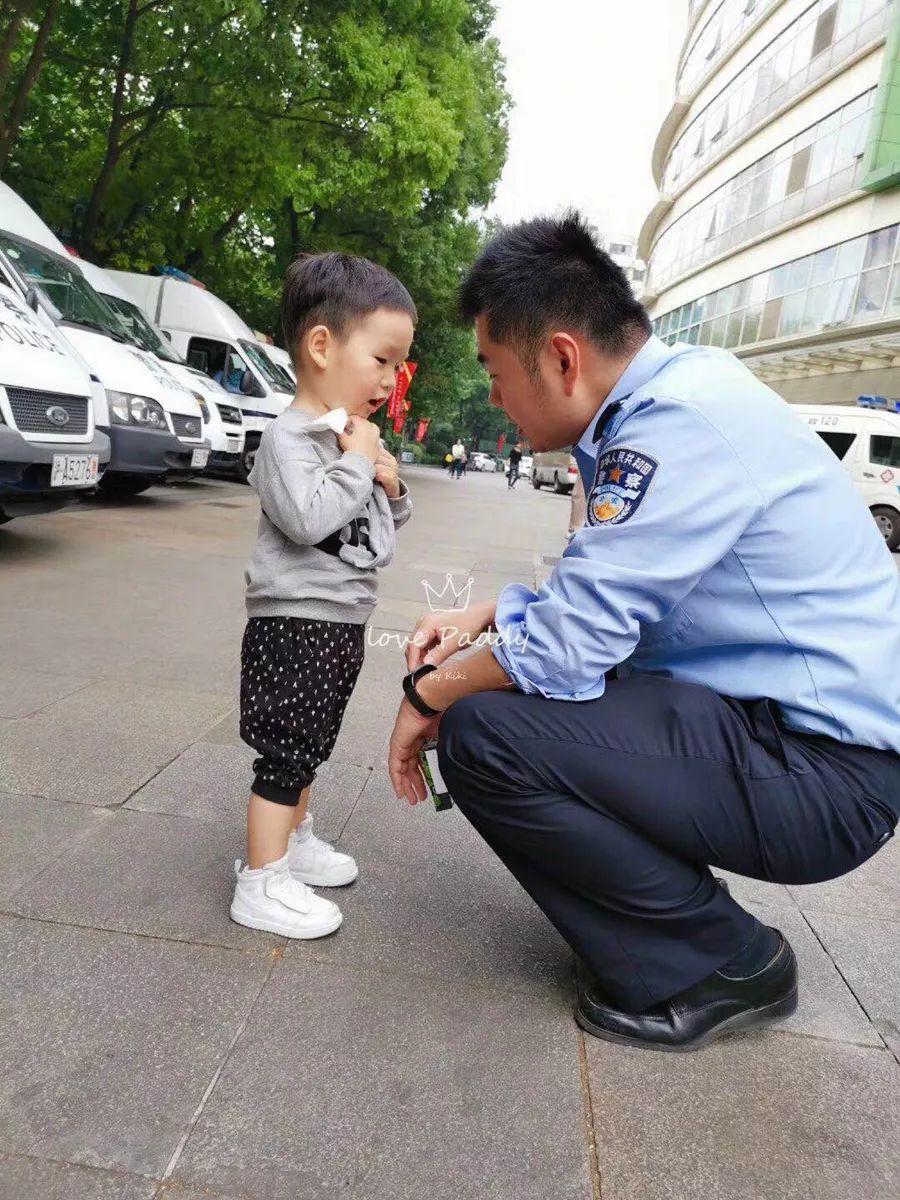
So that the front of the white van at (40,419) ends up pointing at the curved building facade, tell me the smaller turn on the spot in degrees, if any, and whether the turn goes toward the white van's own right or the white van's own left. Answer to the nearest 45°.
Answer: approximately 90° to the white van's own left

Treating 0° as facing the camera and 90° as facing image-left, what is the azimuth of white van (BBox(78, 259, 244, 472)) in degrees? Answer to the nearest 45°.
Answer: approximately 315°

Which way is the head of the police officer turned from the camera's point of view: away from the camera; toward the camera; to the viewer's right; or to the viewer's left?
to the viewer's left

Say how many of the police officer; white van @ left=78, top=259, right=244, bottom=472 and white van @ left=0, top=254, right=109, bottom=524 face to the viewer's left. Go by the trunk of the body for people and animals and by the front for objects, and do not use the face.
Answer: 1

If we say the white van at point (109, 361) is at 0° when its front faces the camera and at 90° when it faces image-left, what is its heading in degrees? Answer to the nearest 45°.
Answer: approximately 315°

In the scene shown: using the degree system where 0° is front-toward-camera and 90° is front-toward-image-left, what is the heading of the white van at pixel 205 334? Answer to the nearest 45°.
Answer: approximately 315°

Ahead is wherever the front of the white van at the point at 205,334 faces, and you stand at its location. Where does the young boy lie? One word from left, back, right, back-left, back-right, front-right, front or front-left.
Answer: front-right

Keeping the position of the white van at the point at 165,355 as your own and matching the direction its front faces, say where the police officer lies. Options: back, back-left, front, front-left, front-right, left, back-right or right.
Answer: front-right

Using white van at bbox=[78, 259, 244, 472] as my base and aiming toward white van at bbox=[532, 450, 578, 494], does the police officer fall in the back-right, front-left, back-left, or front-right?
back-right

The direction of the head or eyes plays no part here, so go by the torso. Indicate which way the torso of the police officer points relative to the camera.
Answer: to the viewer's left

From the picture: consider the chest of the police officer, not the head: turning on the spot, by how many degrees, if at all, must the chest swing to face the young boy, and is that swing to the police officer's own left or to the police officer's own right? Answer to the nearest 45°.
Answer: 0° — they already face them

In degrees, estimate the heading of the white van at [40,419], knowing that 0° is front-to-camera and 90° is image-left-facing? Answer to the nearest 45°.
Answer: approximately 315°

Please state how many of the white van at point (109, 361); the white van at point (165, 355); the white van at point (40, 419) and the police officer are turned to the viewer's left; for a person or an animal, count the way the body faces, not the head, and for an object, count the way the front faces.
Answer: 1

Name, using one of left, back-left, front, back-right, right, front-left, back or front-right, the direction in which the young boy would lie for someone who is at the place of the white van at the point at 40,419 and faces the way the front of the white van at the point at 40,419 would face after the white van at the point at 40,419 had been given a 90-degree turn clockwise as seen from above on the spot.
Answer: front-left

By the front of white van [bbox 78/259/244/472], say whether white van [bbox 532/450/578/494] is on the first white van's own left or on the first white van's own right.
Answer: on the first white van's own left

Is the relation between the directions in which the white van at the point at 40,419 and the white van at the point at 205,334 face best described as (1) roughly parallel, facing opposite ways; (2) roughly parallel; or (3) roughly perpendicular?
roughly parallel

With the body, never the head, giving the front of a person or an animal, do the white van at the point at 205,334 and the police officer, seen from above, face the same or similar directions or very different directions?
very different directions

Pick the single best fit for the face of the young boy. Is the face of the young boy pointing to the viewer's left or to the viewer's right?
to the viewer's right
